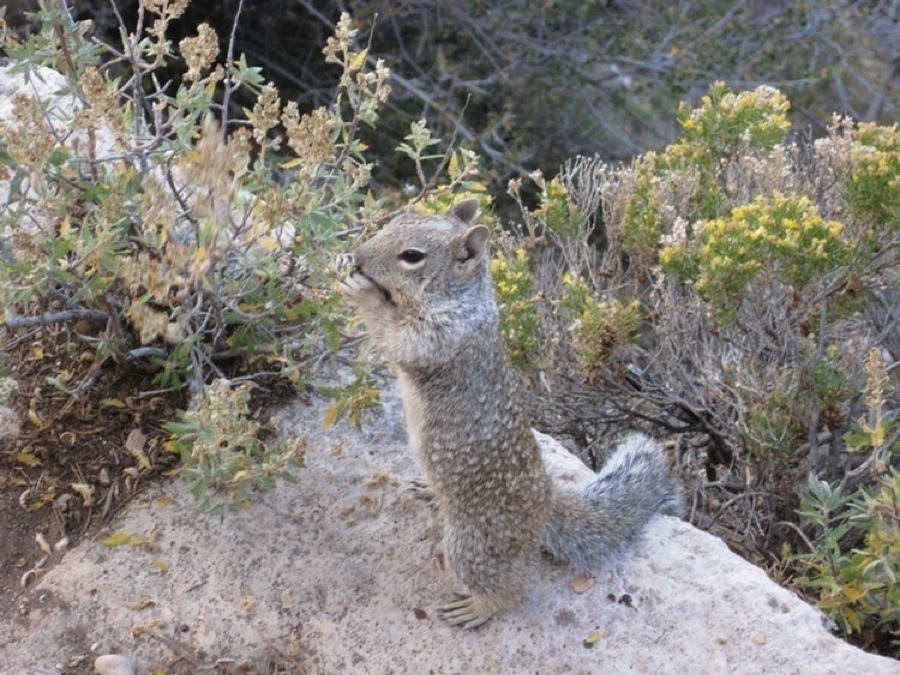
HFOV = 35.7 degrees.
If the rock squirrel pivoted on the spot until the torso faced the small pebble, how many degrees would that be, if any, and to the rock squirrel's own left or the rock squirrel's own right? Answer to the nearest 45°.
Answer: approximately 45° to the rock squirrel's own left

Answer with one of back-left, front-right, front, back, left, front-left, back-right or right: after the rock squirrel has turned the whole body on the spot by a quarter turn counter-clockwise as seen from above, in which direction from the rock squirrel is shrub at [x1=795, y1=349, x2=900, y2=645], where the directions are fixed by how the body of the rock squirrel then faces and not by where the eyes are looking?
left

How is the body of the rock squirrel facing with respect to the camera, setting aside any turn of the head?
to the viewer's left

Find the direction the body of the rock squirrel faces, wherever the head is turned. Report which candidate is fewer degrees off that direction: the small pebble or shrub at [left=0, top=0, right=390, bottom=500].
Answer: the small pebble

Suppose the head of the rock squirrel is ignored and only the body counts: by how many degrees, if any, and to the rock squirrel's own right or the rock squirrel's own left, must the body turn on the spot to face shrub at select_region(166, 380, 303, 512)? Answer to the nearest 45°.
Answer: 0° — it already faces it

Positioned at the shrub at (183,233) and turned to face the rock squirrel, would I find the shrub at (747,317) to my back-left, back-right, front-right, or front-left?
front-left
